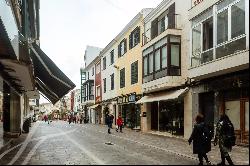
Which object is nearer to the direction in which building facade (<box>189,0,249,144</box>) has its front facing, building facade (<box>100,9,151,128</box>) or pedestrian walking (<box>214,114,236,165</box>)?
the pedestrian walking

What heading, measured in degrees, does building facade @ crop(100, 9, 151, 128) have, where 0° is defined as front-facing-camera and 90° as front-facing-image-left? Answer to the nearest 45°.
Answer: approximately 45°

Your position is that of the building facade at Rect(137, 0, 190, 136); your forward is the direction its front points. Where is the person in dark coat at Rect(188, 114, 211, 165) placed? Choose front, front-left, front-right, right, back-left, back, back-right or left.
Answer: front-left

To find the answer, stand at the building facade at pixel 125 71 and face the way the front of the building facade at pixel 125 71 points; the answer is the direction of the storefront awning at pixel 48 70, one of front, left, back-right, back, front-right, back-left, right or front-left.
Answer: front-left

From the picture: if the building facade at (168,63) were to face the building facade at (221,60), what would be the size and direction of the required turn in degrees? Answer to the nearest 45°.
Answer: approximately 45° to its left

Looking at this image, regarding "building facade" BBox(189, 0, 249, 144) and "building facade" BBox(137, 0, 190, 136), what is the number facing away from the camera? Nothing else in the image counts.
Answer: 0

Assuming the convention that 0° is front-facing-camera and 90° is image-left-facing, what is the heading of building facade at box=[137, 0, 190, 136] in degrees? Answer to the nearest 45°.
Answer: approximately 45°

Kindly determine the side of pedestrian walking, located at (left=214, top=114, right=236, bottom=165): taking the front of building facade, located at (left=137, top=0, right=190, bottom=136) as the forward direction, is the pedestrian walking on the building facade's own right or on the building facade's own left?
on the building facade's own left
